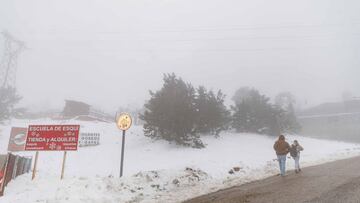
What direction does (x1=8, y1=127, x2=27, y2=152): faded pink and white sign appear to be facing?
toward the camera

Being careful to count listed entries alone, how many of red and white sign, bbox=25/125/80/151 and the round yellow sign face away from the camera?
0

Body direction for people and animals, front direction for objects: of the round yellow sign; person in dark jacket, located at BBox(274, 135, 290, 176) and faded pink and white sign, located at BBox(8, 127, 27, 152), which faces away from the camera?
the person in dark jacket

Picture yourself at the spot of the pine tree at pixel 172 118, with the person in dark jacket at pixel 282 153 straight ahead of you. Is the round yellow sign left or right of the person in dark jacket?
right

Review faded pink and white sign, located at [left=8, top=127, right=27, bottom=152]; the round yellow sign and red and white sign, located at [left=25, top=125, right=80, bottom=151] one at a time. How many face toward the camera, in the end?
3

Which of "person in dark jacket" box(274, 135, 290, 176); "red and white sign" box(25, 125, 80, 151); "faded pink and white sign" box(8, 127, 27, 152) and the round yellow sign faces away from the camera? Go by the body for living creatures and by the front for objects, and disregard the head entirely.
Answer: the person in dark jacket

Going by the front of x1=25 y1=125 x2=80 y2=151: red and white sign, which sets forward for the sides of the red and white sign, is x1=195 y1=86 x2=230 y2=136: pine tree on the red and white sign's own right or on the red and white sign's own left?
on the red and white sign's own left

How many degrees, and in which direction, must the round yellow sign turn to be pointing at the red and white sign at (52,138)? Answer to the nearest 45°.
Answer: approximately 90° to its right

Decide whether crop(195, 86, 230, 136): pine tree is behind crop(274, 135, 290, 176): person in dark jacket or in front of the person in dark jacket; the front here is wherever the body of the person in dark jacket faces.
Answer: in front

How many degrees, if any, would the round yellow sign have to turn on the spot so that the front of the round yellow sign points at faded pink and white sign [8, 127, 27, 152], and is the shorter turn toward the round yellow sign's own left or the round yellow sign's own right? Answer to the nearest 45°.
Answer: approximately 135° to the round yellow sign's own right

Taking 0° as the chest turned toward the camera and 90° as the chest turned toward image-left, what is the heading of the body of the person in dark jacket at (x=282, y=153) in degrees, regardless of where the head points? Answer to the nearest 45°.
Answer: approximately 180°

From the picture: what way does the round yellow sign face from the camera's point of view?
toward the camera

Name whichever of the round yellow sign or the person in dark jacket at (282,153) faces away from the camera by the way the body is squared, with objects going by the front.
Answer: the person in dark jacket
